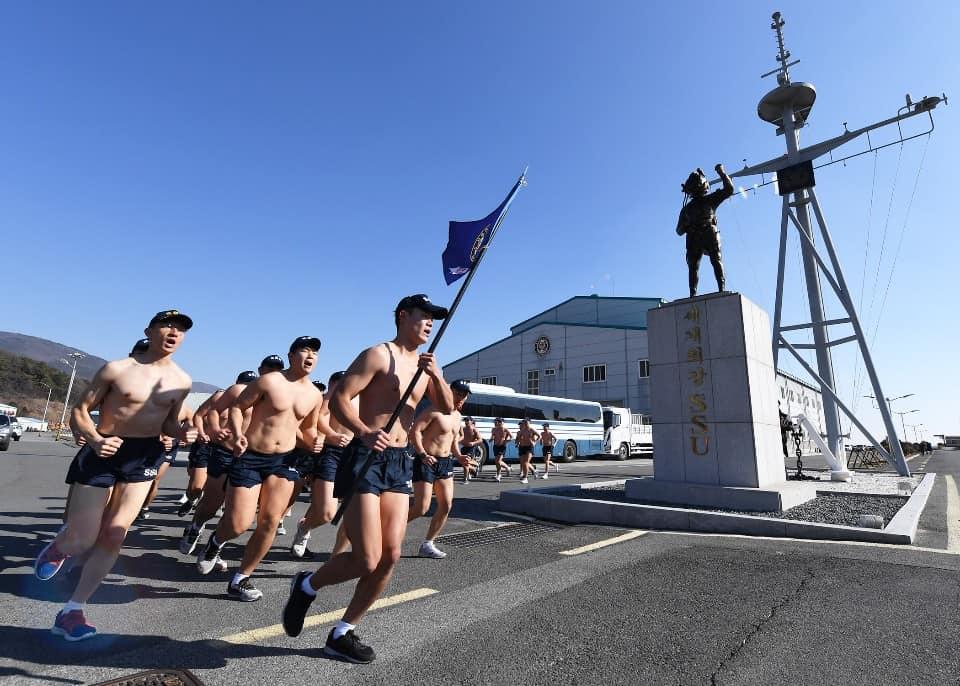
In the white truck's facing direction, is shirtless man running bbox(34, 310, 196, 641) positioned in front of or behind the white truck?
in front

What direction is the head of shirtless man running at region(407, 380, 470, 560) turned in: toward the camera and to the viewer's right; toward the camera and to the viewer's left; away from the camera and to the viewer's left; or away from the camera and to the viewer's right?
toward the camera and to the viewer's right

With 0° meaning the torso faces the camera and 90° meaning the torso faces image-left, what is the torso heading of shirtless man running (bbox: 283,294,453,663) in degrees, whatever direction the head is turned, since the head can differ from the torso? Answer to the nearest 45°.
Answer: approximately 315°

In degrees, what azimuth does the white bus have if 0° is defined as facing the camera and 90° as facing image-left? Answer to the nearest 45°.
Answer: approximately 45°

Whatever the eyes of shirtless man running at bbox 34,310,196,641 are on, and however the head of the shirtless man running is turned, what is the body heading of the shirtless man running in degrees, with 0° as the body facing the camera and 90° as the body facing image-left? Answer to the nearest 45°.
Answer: approximately 315°

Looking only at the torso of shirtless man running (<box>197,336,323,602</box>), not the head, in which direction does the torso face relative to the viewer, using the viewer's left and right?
facing the viewer and to the right of the viewer

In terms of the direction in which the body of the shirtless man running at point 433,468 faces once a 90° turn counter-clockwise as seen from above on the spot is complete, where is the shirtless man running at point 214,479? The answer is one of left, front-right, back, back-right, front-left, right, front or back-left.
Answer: back-left

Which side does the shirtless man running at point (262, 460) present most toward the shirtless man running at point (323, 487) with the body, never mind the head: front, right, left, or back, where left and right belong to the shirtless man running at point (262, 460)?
left

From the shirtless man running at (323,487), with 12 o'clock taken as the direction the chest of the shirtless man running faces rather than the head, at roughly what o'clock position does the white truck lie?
The white truck is roughly at 9 o'clock from the shirtless man running.
